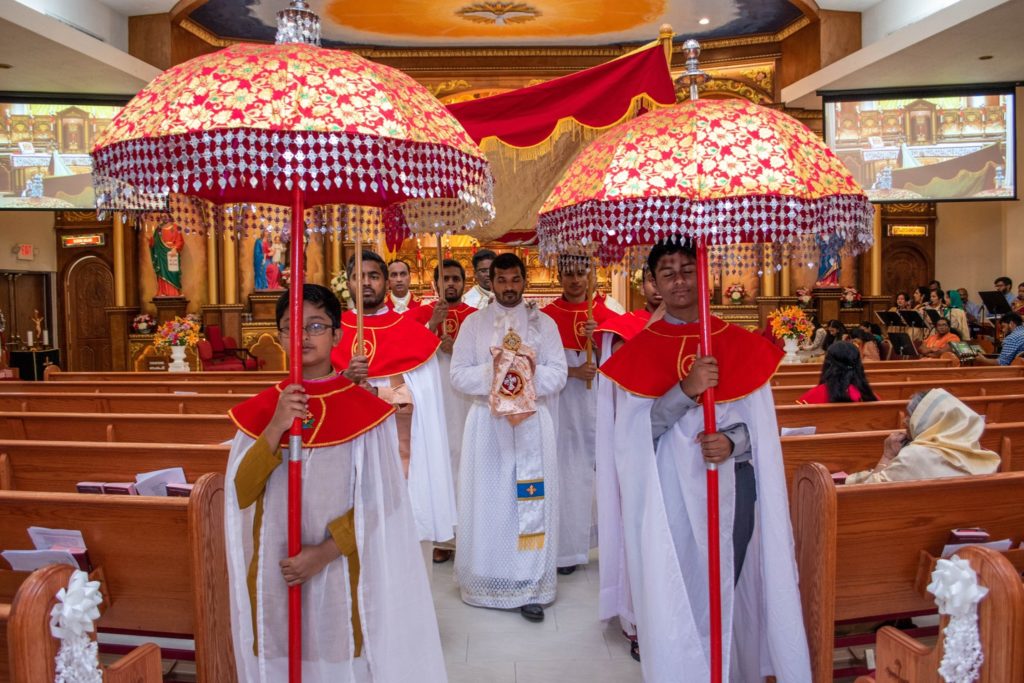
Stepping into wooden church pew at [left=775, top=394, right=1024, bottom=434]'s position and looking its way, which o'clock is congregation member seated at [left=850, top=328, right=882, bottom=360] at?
The congregation member seated is roughly at 12 o'clock from the wooden church pew.

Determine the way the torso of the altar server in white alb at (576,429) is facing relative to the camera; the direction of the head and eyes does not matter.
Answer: toward the camera

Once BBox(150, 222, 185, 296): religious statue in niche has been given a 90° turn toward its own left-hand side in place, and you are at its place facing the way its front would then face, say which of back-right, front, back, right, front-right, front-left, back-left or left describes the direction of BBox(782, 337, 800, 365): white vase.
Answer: front-right

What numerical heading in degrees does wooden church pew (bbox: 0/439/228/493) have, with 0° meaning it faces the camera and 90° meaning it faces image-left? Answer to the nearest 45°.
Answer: approximately 180°

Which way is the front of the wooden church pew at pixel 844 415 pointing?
away from the camera

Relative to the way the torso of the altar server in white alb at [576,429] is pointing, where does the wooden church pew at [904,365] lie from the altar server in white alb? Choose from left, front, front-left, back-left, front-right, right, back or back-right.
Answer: back-left

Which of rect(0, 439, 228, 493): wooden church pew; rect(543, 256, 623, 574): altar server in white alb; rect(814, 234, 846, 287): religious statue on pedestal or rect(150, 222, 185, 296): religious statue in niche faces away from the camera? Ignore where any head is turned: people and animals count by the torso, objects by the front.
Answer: the wooden church pew

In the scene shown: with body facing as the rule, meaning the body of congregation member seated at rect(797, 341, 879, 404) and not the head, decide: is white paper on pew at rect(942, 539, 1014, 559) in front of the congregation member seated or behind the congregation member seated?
behind

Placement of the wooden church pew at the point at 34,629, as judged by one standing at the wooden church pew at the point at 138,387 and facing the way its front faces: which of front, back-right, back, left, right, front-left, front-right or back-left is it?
back

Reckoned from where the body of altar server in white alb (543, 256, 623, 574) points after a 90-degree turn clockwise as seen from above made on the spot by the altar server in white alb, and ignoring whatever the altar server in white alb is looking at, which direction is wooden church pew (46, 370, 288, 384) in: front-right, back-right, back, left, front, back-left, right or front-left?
front-right

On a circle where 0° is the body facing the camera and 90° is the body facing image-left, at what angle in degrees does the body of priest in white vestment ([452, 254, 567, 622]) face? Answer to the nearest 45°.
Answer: approximately 0°

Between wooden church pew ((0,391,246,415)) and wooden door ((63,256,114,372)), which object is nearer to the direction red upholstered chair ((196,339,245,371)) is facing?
the wooden church pew

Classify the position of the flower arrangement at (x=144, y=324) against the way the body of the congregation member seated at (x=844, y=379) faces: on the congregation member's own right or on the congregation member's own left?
on the congregation member's own left

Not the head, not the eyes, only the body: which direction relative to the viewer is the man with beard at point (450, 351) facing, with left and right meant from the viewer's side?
facing the viewer

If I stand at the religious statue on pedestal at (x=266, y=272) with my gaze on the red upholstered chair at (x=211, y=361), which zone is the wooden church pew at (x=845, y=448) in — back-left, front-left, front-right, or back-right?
front-left
